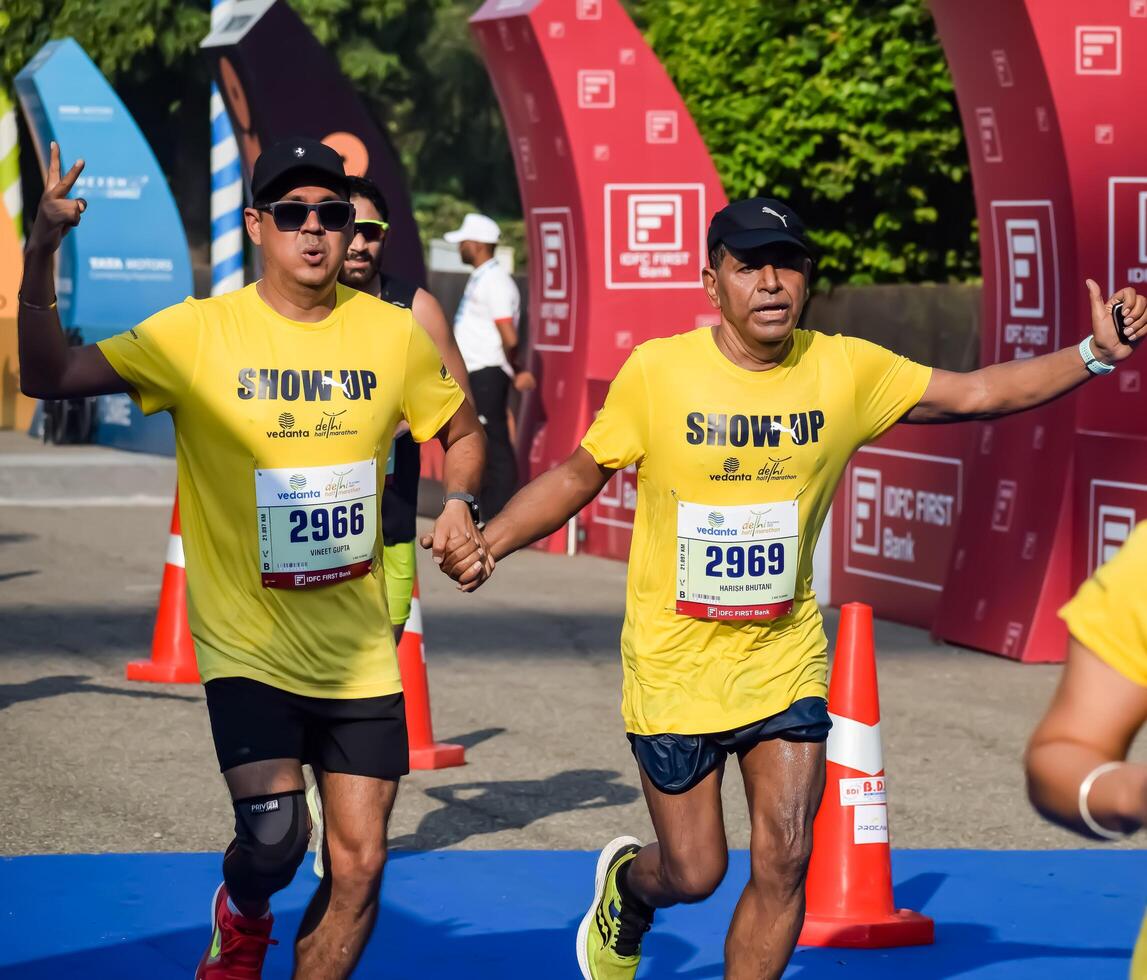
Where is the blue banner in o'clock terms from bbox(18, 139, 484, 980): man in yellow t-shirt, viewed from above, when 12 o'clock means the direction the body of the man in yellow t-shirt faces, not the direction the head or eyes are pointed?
The blue banner is roughly at 6 o'clock from the man in yellow t-shirt.

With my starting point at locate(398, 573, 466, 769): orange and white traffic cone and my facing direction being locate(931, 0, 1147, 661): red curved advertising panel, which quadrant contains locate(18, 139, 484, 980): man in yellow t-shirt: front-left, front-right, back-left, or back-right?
back-right

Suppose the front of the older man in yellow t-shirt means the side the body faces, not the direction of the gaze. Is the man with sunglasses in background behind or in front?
behind

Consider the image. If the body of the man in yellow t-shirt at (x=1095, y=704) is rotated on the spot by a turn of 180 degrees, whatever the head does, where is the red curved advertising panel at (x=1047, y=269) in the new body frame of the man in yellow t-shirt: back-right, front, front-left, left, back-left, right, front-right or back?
front-right

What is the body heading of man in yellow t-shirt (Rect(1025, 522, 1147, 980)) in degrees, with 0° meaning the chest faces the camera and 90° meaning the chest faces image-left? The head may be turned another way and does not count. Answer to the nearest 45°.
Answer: approximately 315°

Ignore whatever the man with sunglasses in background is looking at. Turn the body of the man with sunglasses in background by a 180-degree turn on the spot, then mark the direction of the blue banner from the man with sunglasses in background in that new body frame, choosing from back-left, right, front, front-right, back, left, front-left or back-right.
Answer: front

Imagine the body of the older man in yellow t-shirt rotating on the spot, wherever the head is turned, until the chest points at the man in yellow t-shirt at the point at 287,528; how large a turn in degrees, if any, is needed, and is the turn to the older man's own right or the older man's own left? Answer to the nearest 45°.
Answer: approximately 90° to the older man's own right

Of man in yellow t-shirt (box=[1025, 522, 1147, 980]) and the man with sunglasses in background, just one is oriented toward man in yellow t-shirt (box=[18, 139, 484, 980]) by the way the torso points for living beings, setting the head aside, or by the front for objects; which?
the man with sunglasses in background
